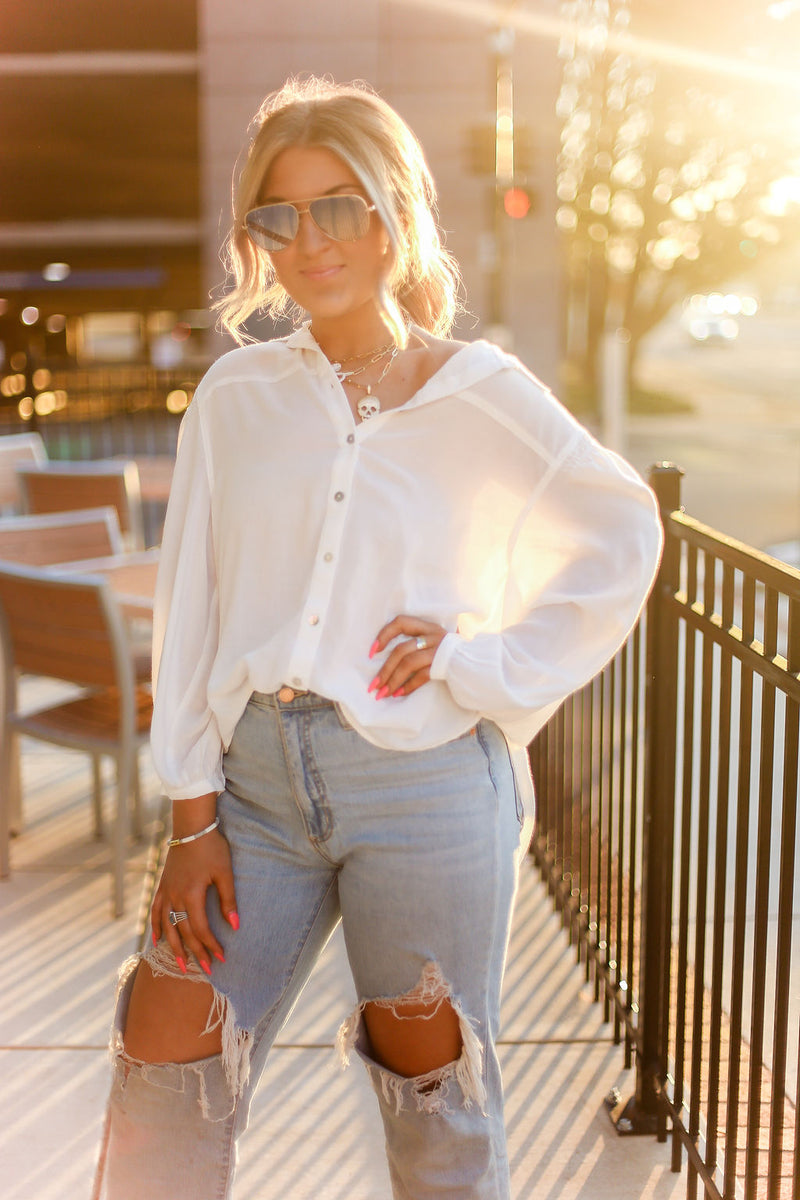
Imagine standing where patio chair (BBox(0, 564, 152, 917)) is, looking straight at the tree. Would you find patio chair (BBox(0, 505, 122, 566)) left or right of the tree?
left

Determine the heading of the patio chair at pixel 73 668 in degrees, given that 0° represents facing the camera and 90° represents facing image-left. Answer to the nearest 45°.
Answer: approximately 225°

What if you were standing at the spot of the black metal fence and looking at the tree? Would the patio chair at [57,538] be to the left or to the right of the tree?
left

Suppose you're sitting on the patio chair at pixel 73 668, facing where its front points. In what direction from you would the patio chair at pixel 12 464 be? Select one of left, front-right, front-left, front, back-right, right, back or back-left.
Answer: front-left

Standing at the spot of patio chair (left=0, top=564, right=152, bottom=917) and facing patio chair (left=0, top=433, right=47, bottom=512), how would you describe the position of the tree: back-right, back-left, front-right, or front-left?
front-right
